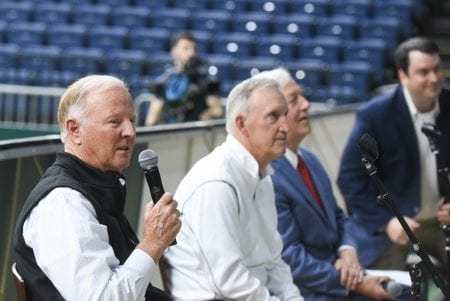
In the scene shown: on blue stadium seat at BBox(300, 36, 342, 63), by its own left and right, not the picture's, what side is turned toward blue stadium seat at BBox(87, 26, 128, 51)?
right

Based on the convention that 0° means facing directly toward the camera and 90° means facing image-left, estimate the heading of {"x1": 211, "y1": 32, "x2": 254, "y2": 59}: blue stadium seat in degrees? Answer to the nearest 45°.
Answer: approximately 0°

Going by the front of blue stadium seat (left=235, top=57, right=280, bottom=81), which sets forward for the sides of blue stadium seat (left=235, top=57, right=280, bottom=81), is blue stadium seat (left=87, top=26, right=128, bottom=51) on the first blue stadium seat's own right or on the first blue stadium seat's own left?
on the first blue stadium seat's own right

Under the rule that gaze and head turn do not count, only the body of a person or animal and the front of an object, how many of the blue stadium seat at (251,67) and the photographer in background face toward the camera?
2

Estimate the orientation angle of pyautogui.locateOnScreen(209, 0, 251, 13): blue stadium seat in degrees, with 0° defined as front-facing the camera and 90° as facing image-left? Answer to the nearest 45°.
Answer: approximately 0°

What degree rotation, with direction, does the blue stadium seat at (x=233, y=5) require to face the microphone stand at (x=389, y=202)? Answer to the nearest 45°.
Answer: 0° — it already faces it
